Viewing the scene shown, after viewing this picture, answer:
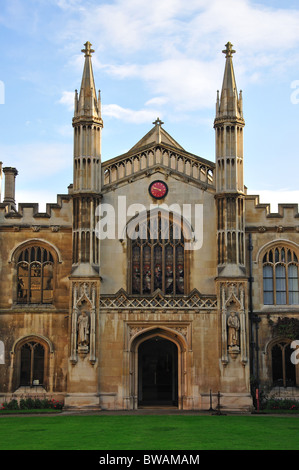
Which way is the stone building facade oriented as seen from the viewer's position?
toward the camera
